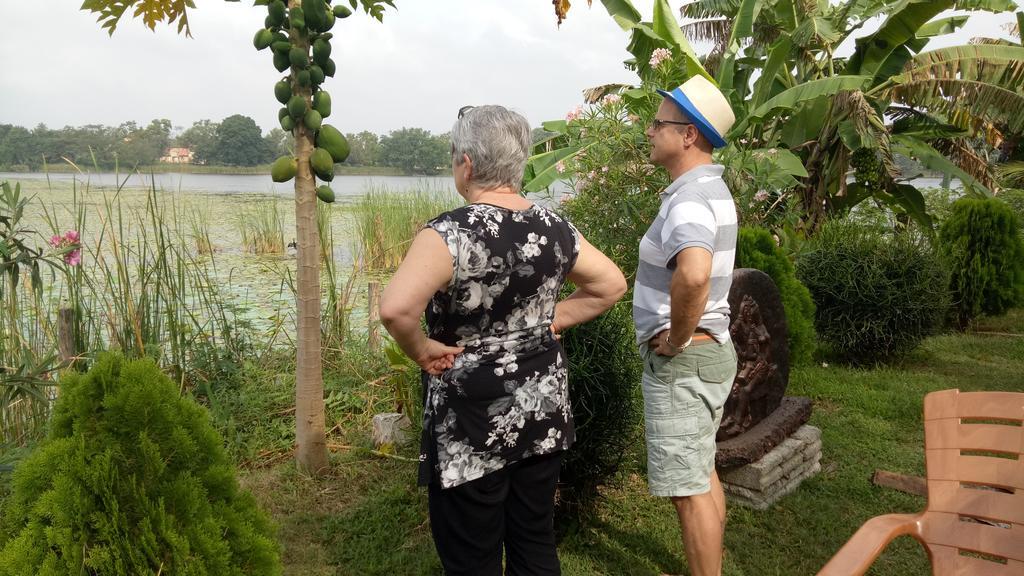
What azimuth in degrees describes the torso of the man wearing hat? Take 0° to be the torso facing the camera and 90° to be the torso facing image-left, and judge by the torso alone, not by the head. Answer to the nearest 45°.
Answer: approximately 90°

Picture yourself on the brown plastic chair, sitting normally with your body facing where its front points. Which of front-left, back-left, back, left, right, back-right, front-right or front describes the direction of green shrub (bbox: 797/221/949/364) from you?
back-right

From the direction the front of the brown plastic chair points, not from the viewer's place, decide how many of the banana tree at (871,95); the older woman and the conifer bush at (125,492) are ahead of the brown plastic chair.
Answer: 2

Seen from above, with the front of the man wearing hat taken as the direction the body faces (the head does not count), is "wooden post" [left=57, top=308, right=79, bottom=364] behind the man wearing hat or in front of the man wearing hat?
in front

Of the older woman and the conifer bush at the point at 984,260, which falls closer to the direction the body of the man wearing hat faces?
the older woman

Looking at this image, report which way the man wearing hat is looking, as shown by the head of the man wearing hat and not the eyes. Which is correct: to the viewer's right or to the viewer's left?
to the viewer's left

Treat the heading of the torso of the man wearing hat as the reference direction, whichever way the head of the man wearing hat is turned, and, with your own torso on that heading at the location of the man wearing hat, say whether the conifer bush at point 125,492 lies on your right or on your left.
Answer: on your left

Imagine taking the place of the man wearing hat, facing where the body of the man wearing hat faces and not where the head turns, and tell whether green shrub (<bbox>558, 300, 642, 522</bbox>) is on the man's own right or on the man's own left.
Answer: on the man's own right

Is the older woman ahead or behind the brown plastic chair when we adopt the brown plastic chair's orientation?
ahead

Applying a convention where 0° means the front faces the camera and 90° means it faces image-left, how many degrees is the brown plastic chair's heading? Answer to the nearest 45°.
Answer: approximately 45°

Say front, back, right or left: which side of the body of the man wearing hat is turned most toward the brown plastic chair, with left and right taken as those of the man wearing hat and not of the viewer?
back

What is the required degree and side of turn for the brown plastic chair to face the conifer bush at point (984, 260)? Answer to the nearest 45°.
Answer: approximately 135° to its right

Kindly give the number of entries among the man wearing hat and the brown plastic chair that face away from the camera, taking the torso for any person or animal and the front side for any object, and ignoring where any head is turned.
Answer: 0
